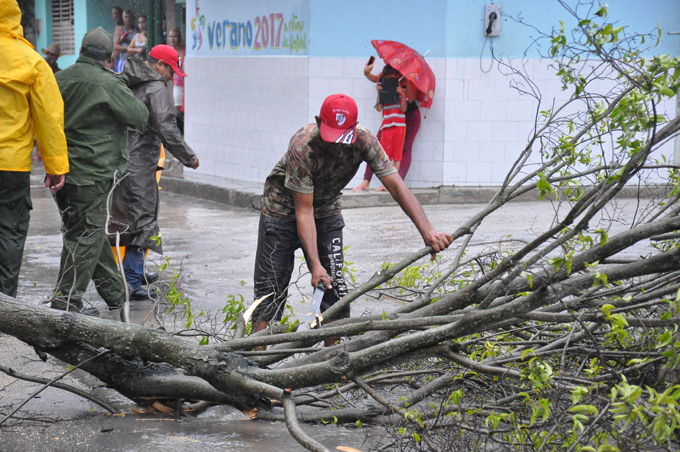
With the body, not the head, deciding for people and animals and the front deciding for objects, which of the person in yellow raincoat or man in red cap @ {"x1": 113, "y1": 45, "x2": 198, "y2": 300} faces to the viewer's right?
the man in red cap

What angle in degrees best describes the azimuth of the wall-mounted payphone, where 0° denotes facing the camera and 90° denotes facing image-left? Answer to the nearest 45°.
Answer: approximately 0°

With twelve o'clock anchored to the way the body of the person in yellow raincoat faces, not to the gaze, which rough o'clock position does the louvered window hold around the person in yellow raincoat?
The louvered window is roughly at 12 o'clock from the person in yellow raincoat.

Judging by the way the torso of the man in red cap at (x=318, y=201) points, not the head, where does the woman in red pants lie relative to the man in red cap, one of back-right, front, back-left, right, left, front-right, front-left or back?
back-left

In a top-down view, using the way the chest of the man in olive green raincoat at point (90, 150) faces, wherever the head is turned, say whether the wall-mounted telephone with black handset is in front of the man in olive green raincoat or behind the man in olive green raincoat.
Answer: in front

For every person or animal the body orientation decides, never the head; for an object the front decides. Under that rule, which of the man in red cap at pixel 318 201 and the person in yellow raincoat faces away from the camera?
the person in yellow raincoat

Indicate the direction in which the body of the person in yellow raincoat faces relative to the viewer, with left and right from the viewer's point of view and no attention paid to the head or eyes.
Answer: facing away from the viewer

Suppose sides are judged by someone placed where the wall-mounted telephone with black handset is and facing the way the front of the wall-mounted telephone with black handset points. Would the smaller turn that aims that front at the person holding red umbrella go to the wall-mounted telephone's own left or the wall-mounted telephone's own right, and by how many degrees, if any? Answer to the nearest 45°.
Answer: approximately 45° to the wall-mounted telephone's own right

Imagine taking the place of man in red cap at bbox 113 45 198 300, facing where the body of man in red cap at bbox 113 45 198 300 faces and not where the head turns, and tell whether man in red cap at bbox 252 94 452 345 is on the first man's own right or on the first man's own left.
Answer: on the first man's own right

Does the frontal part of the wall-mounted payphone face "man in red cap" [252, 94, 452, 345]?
yes

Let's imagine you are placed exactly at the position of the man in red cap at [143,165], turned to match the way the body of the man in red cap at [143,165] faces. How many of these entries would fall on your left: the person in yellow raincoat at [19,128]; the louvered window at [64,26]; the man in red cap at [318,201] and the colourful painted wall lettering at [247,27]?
2

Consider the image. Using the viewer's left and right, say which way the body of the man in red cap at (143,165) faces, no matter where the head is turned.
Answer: facing to the right of the viewer

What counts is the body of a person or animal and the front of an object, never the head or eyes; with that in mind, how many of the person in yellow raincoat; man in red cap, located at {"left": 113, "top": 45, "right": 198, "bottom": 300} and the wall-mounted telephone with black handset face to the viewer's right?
1
